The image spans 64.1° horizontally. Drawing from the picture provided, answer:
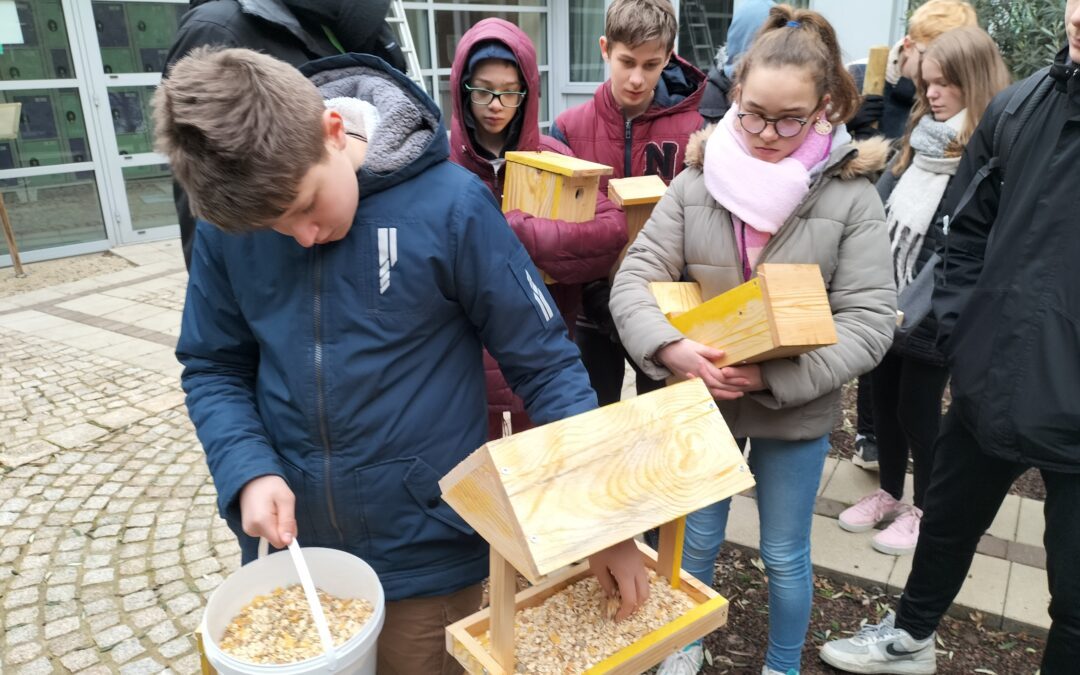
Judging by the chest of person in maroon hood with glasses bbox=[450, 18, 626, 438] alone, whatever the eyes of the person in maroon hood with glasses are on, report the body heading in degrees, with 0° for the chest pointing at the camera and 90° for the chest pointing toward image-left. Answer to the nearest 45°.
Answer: approximately 0°

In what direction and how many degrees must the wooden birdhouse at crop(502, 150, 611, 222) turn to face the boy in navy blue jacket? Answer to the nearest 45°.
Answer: approximately 45° to its right

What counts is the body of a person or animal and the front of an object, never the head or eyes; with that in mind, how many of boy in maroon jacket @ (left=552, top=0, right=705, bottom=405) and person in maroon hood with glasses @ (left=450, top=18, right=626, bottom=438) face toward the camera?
2

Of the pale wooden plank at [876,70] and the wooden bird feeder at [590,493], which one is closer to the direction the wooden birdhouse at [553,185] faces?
the wooden bird feeder

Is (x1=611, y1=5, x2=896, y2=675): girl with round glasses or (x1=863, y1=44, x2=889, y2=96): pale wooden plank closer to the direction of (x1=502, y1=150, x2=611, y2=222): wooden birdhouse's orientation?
the girl with round glasses

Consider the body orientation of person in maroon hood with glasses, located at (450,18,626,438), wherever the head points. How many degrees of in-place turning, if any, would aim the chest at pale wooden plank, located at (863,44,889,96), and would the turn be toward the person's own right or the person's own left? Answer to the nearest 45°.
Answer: approximately 135° to the person's own left

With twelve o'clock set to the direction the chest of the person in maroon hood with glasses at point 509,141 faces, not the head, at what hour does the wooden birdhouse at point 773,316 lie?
The wooden birdhouse is roughly at 11 o'clock from the person in maroon hood with glasses.

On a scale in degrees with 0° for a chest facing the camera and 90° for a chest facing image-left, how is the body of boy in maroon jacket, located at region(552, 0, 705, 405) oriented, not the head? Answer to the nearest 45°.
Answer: approximately 0°

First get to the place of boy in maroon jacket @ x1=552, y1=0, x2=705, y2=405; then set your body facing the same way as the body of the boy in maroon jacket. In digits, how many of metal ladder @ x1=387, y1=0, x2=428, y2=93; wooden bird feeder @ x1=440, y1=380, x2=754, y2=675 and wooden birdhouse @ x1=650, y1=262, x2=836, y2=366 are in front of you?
2
